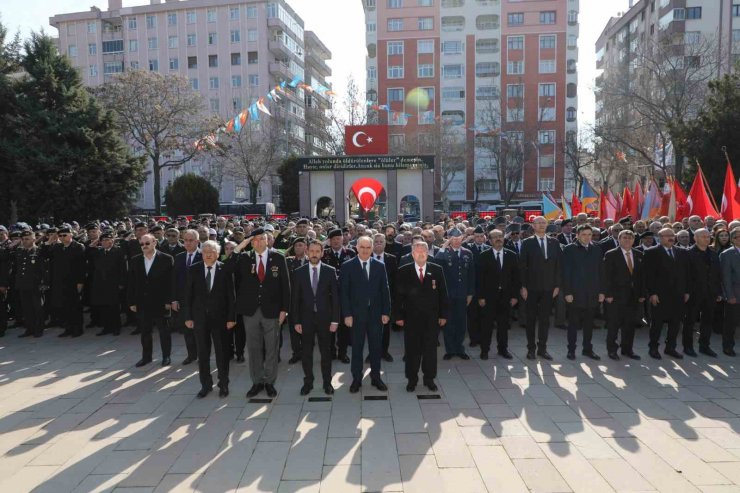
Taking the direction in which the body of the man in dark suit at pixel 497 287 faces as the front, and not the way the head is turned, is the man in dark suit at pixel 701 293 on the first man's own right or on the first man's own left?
on the first man's own left

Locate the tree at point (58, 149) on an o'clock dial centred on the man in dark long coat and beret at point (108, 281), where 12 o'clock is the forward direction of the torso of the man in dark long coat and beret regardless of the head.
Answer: The tree is roughly at 6 o'clock from the man in dark long coat and beret.

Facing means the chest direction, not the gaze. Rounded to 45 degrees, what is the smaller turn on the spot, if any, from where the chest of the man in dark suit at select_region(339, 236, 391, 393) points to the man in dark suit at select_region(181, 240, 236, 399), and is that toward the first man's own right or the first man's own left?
approximately 90° to the first man's own right

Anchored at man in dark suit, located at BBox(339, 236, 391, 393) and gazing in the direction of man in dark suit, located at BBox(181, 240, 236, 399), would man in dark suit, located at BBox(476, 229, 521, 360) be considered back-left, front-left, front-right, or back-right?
back-right

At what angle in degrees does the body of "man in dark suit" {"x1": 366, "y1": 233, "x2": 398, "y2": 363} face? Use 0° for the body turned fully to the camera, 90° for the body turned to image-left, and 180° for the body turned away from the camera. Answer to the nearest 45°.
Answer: approximately 0°

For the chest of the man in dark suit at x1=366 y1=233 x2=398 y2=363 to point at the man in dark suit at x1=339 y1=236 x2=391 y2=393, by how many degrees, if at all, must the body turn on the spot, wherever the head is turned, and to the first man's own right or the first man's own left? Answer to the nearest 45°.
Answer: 0° — they already face them

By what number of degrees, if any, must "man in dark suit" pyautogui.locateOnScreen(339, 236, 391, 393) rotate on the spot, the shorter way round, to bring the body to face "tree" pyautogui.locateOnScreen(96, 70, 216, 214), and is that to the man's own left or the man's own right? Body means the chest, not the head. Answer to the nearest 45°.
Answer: approximately 135° to the man's own right

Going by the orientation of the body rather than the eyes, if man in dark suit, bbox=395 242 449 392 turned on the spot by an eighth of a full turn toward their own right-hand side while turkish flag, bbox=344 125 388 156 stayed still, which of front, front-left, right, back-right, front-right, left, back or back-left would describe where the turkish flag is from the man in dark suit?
back-right
